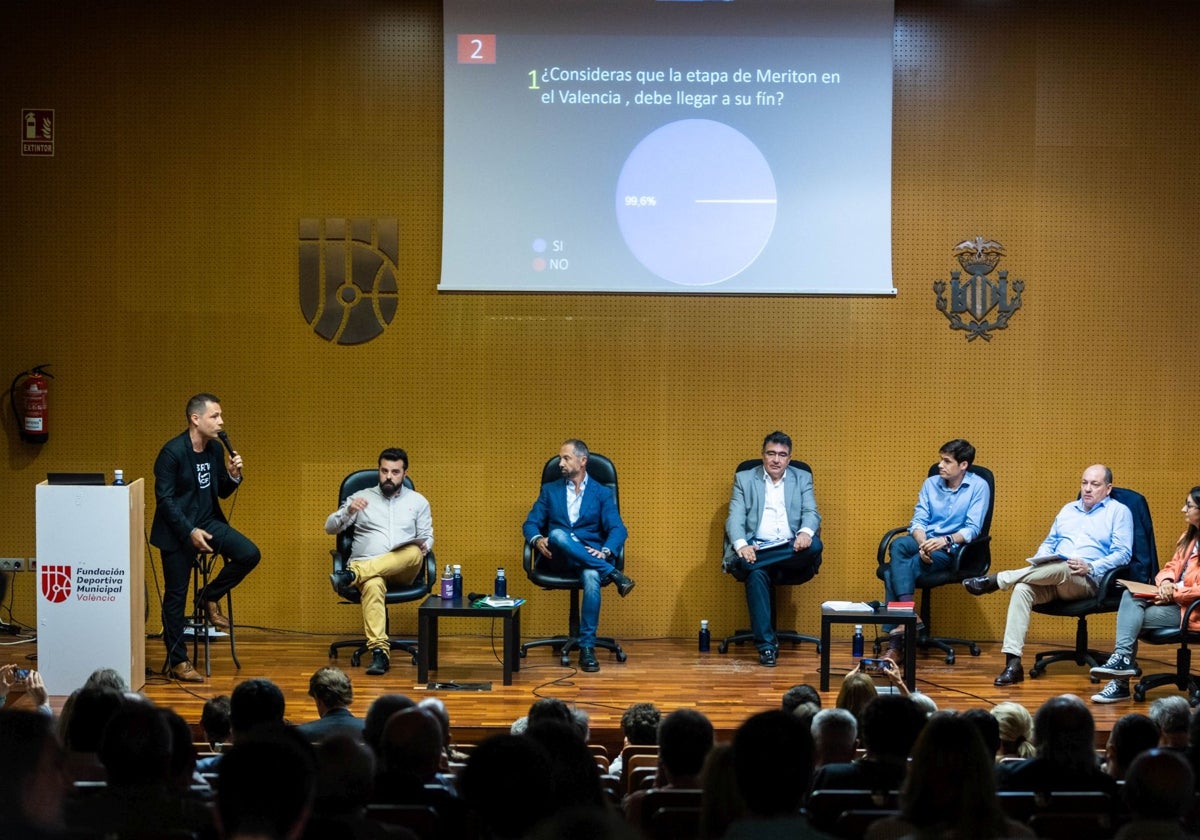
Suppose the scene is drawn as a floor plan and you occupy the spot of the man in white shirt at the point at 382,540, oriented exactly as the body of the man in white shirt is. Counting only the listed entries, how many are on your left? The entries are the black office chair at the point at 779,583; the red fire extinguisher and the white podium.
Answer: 1

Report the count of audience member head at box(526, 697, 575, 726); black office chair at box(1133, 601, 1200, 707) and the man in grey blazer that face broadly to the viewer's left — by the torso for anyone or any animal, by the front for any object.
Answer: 1

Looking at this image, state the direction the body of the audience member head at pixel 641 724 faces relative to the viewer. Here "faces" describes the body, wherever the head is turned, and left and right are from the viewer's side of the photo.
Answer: facing away from the viewer

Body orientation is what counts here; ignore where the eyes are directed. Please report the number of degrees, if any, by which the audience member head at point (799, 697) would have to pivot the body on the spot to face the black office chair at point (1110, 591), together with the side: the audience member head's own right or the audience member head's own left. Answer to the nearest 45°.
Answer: approximately 45° to the audience member head's own right

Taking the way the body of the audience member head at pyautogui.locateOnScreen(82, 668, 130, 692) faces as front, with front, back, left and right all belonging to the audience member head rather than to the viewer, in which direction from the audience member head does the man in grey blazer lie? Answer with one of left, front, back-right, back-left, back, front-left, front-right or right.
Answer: front-right

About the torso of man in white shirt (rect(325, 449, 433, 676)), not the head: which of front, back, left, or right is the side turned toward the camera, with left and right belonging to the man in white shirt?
front

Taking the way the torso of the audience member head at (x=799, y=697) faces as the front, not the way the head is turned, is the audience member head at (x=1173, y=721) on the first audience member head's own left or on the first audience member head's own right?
on the first audience member head's own right

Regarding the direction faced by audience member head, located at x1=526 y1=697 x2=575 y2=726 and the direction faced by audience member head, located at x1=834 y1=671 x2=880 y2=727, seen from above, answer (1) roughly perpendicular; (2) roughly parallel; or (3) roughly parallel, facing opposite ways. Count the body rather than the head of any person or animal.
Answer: roughly parallel

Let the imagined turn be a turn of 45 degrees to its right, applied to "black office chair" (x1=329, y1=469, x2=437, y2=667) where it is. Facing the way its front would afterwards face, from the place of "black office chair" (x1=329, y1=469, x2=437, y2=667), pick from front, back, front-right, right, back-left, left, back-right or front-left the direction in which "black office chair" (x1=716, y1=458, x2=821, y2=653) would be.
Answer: back-left

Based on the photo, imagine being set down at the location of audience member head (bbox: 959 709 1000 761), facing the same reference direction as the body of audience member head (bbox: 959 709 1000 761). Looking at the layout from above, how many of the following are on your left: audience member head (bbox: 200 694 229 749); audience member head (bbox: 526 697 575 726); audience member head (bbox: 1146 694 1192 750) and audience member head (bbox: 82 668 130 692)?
3

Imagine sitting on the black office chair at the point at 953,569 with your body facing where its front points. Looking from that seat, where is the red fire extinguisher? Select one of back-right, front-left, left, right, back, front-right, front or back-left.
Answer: front-right

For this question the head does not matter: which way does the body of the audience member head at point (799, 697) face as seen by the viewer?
away from the camera

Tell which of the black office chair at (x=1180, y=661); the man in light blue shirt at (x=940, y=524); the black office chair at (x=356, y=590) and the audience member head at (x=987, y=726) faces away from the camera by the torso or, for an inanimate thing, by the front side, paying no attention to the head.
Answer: the audience member head

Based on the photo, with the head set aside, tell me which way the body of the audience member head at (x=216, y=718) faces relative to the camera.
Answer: away from the camera

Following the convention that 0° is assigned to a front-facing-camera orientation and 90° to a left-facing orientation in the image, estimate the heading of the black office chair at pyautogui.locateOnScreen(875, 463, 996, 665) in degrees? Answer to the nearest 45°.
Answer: approximately 45°

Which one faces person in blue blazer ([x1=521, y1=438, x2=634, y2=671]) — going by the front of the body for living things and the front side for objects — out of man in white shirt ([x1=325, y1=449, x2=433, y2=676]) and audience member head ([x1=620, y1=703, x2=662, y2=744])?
the audience member head
